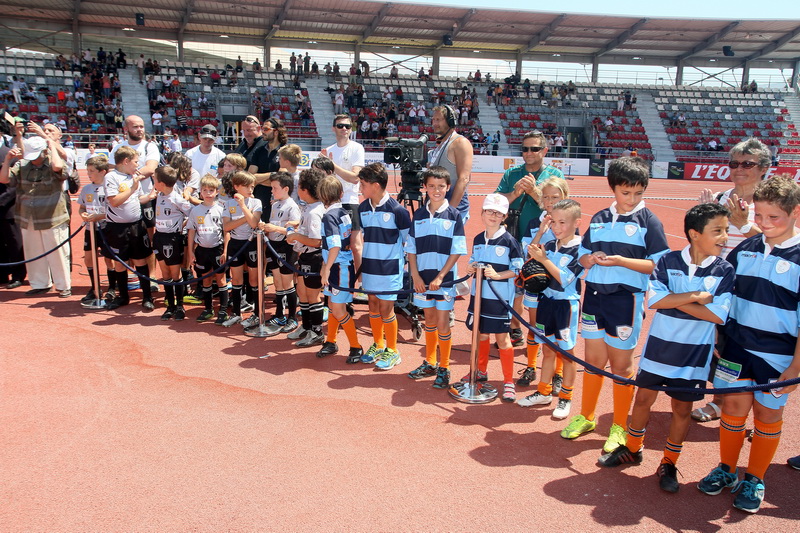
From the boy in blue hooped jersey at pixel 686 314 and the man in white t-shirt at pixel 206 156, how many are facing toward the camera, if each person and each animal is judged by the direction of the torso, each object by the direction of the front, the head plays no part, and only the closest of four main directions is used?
2

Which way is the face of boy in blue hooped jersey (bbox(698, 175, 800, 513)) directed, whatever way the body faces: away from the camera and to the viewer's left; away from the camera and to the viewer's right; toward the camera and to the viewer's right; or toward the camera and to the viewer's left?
toward the camera and to the viewer's left

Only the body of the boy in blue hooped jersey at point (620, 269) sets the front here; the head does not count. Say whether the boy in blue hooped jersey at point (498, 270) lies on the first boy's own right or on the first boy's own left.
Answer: on the first boy's own right

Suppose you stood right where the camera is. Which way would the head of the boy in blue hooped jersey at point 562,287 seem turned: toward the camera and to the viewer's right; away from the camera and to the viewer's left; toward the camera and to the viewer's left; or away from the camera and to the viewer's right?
toward the camera and to the viewer's left

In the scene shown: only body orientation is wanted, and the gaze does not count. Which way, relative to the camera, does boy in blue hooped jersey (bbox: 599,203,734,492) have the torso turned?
toward the camera

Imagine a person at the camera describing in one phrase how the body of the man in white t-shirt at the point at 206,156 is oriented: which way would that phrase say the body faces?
toward the camera

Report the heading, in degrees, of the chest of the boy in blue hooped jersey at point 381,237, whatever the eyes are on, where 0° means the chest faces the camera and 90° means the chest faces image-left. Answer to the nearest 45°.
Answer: approximately 45°

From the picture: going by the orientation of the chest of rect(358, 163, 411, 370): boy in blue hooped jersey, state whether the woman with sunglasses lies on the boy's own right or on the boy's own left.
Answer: on the boy's own left

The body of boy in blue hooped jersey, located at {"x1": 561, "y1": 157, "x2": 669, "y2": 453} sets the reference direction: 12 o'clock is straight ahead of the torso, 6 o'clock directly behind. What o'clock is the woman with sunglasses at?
The woman with sunglasses is roughly at 6 o'clock from the boy in blue hooped jersey.
